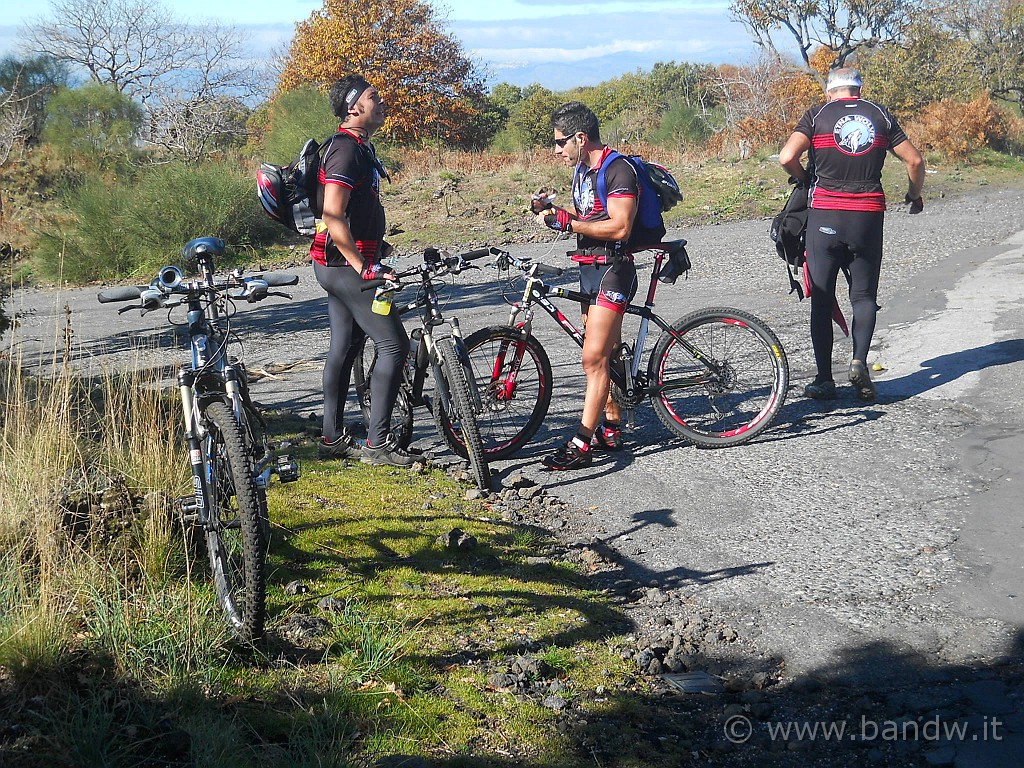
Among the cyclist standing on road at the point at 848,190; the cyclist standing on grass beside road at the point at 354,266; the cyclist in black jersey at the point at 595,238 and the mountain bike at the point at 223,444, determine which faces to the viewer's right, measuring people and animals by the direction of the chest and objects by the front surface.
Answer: the cyclist standing on grass beside road at the point at 354,266

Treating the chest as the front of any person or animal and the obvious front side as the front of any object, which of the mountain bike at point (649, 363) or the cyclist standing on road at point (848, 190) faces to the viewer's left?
the mountain bike

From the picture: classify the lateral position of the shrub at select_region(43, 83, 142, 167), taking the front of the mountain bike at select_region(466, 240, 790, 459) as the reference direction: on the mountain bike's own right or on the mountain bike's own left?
on the mountain bike's own right

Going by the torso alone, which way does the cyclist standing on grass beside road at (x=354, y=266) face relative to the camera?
to the viewer's right

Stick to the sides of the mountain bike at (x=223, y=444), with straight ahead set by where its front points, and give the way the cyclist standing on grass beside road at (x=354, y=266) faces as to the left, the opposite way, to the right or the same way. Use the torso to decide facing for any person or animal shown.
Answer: to the left

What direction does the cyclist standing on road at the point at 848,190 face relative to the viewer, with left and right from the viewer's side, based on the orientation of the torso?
facing away from the viewer

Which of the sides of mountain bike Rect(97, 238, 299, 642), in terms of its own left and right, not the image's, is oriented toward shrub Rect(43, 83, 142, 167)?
back

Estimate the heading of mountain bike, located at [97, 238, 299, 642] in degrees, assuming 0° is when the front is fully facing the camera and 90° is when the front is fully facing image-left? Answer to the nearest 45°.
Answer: approximately 0°

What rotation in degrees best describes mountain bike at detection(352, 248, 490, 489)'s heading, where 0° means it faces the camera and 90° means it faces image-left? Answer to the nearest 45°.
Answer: approximately 315°

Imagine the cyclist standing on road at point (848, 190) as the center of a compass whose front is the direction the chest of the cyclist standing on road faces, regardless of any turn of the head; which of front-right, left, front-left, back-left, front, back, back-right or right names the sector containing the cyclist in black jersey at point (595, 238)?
back-left

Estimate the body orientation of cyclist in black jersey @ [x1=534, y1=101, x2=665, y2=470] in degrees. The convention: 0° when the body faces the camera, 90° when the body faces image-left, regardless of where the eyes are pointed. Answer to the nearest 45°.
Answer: approximately 90°
